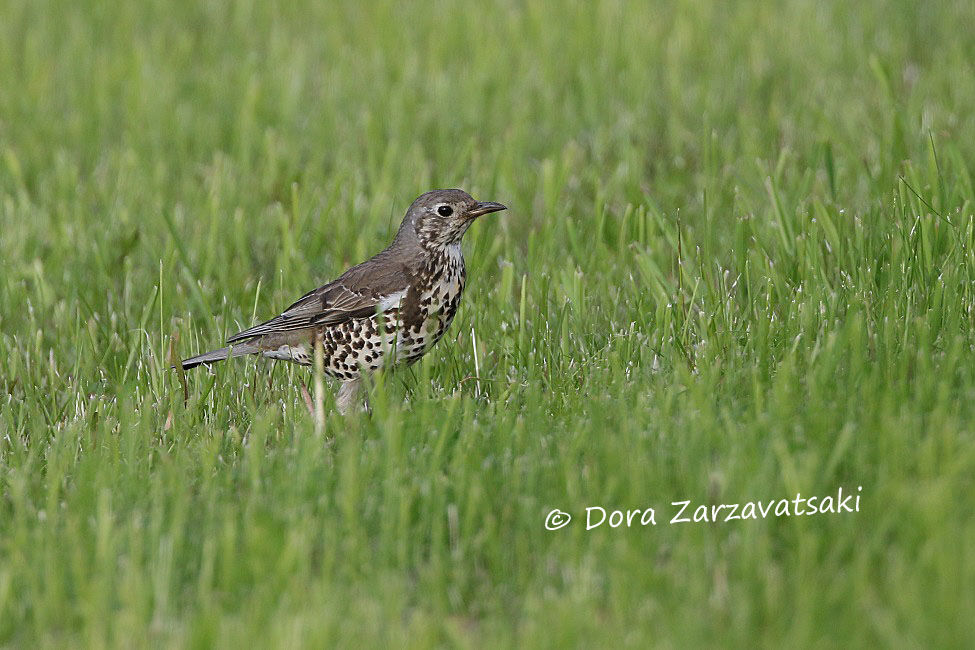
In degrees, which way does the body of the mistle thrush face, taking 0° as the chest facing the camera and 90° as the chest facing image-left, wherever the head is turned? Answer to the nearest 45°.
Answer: approximately 270°
